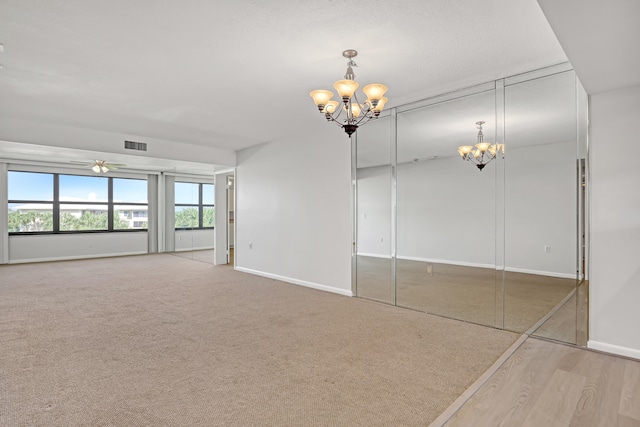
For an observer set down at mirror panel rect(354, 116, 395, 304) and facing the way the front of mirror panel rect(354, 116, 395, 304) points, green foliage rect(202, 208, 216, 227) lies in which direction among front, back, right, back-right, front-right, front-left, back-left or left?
right

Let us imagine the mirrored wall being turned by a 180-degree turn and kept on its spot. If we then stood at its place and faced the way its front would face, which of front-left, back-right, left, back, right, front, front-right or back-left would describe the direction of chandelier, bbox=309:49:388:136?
back

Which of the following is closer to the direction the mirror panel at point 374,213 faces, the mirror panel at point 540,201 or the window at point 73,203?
the window

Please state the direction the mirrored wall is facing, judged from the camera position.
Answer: facing the viewer and to the left of the viewer

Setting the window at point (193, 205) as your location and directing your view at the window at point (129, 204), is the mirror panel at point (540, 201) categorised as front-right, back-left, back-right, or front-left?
back-left

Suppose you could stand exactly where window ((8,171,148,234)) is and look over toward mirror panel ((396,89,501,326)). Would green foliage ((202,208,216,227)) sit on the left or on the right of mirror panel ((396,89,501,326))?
left

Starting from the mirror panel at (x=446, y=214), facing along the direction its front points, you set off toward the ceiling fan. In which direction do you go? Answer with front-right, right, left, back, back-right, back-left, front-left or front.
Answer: front-right

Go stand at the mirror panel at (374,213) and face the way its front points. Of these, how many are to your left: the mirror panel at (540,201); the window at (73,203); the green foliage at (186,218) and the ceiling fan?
1

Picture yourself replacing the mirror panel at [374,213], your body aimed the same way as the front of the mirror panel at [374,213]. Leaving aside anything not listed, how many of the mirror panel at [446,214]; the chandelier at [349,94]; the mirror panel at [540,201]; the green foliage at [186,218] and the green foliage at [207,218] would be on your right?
2

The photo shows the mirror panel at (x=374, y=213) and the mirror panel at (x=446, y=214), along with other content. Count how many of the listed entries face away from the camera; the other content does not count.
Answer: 0

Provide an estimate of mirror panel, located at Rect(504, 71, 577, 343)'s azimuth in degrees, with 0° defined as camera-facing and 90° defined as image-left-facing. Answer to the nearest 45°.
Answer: approximately 45°

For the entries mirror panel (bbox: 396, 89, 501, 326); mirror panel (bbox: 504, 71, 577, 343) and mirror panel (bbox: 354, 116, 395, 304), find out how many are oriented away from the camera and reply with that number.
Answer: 0

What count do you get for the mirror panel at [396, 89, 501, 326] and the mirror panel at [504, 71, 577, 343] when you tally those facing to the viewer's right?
0

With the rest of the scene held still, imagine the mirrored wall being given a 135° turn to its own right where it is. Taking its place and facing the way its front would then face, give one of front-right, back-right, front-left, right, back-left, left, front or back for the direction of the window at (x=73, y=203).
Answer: left

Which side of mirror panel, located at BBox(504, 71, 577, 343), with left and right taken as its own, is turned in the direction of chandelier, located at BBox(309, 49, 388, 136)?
front

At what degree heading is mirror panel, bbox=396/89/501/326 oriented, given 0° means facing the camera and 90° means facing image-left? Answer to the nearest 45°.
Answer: approximately 45°
